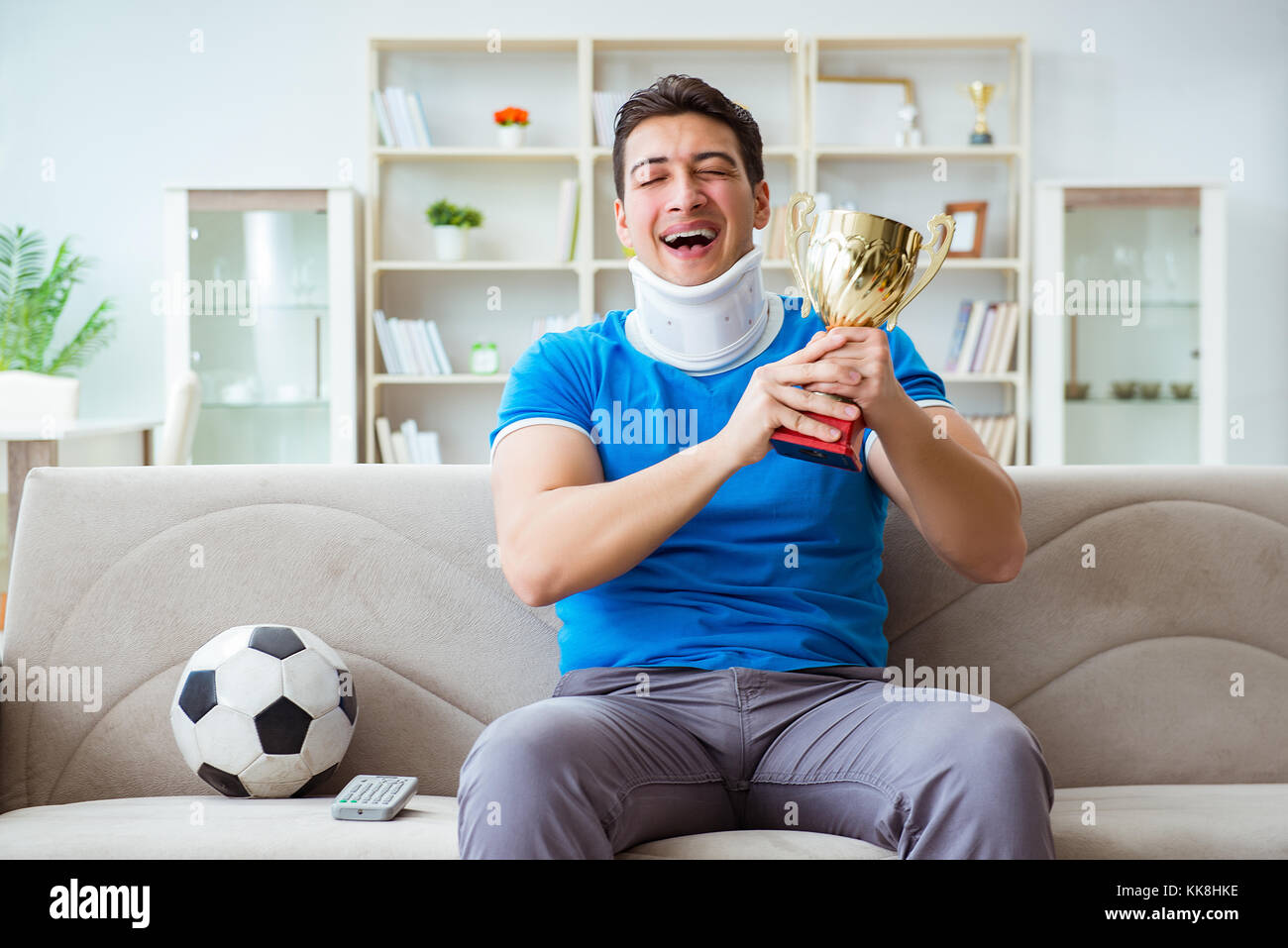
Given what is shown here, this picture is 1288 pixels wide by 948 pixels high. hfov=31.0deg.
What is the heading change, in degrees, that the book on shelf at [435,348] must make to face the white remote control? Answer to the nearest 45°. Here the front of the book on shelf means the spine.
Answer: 0° — it already faces it

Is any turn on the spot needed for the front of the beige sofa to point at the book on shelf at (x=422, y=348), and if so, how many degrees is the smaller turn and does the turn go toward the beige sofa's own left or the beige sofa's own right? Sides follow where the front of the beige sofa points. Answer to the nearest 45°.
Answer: approximately 180°

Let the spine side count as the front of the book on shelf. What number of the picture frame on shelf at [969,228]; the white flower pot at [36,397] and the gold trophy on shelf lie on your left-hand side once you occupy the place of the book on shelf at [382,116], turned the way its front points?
2

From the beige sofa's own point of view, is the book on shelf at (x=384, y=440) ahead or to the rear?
to the rear

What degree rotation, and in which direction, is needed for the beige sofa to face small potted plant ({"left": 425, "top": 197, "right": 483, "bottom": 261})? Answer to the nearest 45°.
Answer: approximately 180°
